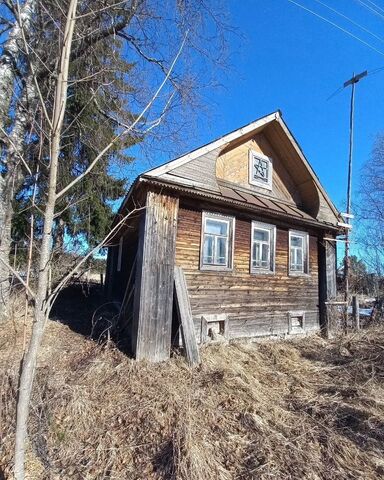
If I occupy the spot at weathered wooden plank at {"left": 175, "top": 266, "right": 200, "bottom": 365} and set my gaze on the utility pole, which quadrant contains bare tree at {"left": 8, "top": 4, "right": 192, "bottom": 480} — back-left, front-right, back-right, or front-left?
back-right

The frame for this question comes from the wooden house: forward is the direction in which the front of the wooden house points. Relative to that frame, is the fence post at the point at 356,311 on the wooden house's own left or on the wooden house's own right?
on the wooden house's own left

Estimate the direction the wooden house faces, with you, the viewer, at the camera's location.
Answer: facing the viewer and to the right of the viewer

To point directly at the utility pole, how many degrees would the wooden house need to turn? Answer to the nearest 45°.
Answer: approximately 90° to its left

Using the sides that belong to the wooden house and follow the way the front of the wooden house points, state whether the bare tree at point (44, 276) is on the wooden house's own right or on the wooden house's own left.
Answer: on the wooden house's own right

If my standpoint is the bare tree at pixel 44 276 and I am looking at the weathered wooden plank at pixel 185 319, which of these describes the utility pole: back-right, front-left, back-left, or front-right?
front-right
